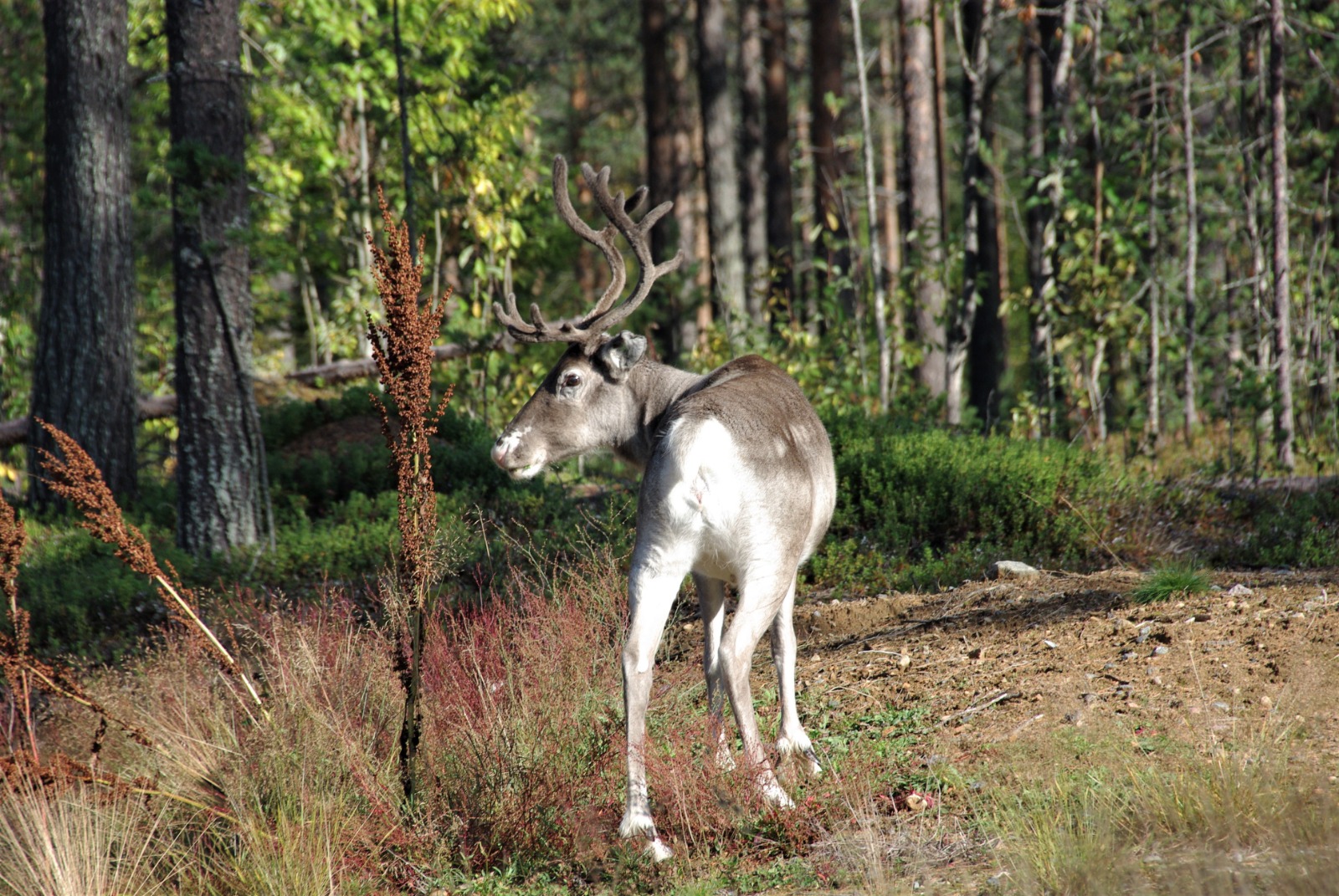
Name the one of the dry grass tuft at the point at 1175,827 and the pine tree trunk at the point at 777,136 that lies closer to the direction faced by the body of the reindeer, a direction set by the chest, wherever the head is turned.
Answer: the pine tree trunk

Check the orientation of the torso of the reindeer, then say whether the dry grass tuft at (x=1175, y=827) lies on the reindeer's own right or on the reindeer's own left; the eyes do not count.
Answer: on the reindeer's own right

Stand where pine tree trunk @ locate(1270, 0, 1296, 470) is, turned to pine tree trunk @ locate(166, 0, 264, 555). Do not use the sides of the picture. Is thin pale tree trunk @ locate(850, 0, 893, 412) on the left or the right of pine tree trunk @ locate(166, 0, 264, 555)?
right

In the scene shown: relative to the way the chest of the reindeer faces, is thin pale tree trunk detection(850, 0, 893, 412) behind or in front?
in front

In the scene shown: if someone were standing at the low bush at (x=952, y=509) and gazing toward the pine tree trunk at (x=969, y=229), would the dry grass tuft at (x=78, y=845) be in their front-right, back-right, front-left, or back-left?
back-left

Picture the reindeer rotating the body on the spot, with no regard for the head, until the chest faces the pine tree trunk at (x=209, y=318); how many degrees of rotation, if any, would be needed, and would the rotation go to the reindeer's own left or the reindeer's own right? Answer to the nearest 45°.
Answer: approximately 90° to the reindeer's own left

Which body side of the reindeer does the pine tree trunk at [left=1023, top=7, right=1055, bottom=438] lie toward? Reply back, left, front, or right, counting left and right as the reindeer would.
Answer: front
